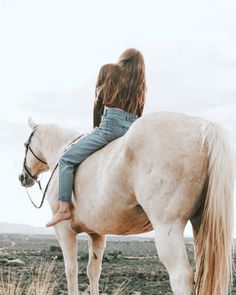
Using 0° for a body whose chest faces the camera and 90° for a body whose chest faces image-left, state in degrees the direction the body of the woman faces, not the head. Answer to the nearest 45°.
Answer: approximately 135°

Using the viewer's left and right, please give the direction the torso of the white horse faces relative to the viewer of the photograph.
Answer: facing away from the viewer and to the left of the viewer
